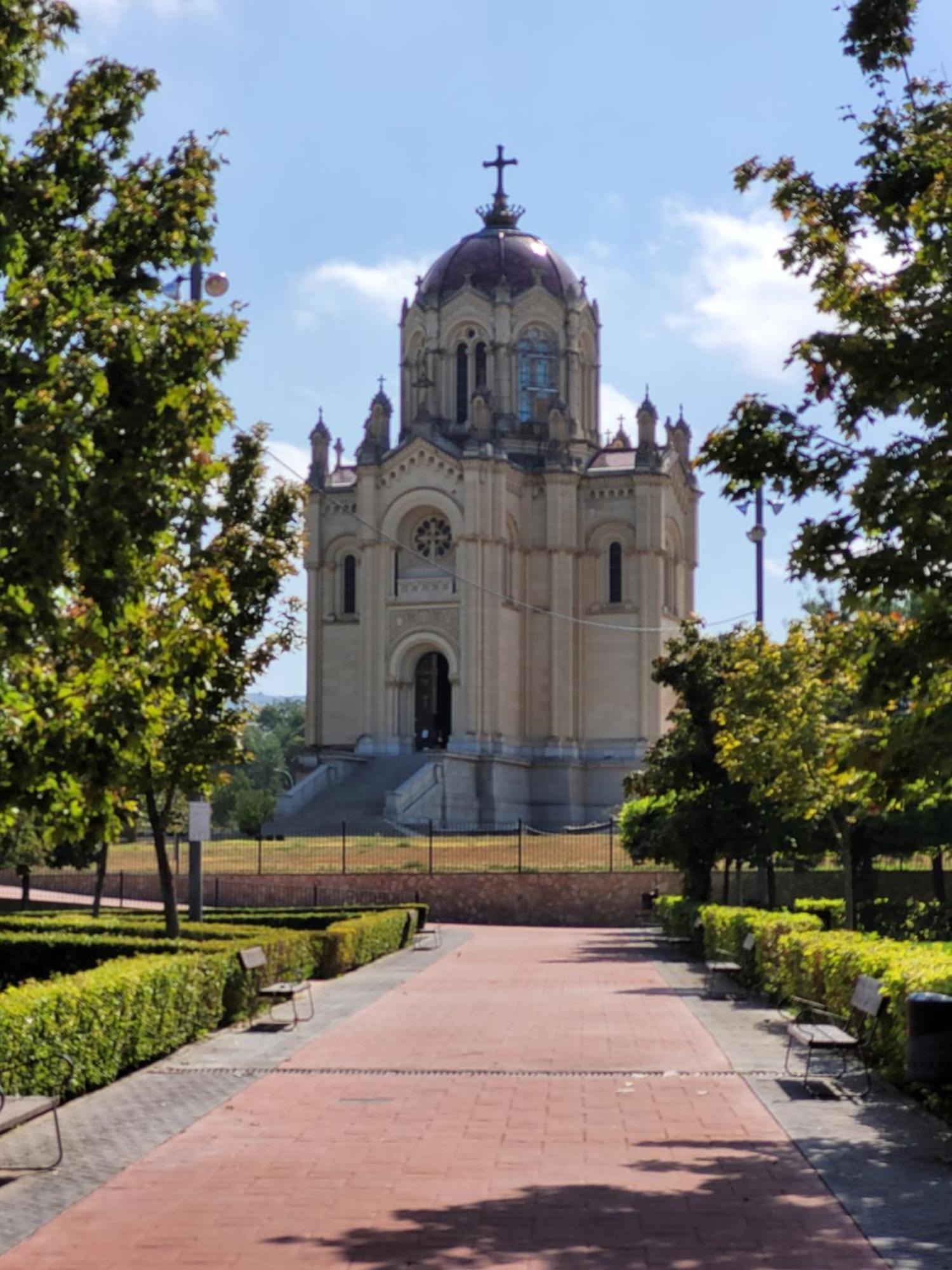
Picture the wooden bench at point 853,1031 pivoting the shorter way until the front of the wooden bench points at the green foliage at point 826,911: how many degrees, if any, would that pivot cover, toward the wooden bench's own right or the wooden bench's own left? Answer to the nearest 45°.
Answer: approximately 90° to the wooden bench's own right

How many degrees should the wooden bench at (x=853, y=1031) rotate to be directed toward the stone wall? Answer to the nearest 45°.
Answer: approximately 90° to its right

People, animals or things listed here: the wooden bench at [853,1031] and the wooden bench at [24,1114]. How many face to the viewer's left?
1

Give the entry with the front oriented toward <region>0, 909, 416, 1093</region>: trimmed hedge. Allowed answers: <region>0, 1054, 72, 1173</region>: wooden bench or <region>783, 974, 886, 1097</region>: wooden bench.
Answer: <region>783, 974, 886, 1097</region>: wooden bench

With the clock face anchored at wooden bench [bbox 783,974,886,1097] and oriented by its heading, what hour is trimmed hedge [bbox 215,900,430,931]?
The trimmed hedge is roughly at 2 o'clock from the wooden bench.

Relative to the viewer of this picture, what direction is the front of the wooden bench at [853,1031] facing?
facing to the left of the viewer

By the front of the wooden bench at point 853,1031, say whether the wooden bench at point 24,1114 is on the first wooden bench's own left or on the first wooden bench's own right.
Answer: on the first wooden bench's own left

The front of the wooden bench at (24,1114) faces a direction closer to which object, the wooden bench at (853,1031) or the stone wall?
the wooden bench

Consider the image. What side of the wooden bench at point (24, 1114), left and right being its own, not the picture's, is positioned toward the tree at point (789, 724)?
left

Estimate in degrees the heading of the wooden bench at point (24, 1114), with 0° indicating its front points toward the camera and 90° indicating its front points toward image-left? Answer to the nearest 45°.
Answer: approximately 315°
